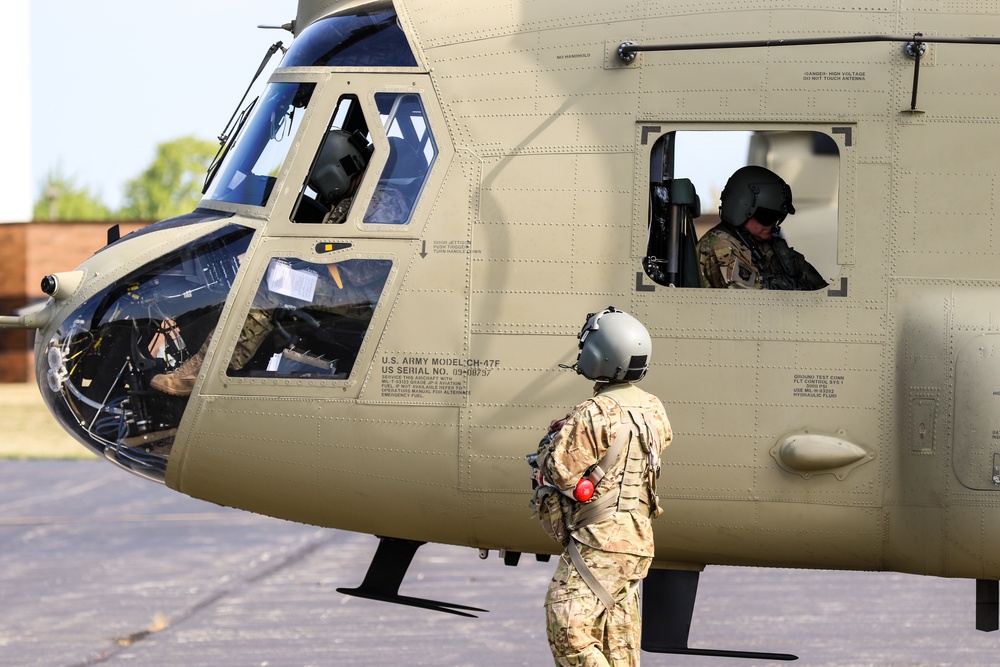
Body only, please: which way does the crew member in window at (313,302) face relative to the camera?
to the viewer's left

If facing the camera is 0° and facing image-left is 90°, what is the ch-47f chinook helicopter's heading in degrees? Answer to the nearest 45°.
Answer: approximately 90°

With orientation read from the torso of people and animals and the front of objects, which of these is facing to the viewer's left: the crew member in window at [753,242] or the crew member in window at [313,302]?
the crew member in window at [313,302]

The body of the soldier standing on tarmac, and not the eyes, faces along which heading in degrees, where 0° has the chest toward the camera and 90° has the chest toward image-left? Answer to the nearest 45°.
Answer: approximately 135°

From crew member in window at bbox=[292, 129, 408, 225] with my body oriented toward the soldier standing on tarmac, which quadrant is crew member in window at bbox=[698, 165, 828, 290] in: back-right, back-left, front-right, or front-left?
front-left

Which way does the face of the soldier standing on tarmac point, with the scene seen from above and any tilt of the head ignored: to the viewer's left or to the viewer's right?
to the viewer's left

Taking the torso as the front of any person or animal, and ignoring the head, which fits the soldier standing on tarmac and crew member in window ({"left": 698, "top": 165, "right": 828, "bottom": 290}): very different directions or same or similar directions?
very different directions

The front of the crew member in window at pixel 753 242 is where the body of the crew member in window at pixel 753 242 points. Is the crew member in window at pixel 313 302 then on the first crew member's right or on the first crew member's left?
on the first crew member's right

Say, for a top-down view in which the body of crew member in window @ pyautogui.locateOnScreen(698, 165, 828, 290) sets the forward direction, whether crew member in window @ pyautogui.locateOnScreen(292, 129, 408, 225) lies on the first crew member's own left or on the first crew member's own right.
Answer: on the first crew member's own right

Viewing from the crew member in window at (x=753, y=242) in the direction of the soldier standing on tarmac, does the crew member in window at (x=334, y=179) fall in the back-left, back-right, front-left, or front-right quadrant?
front-right
